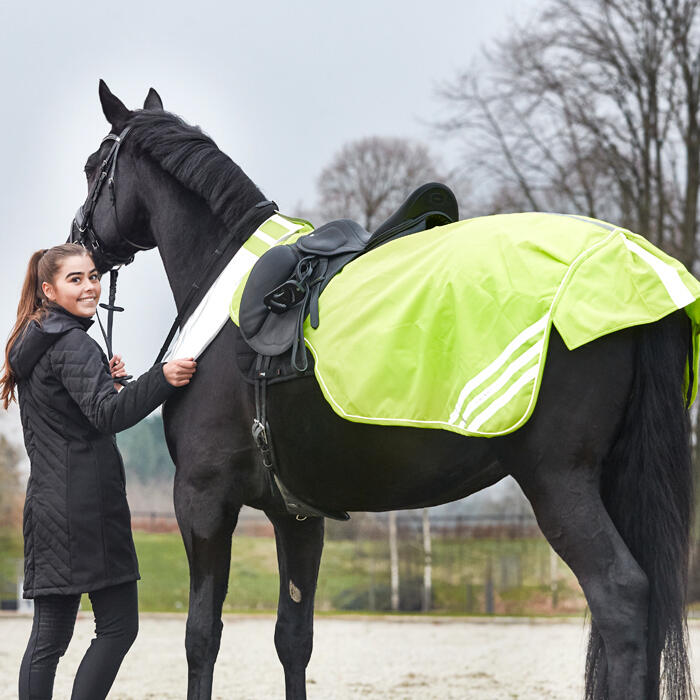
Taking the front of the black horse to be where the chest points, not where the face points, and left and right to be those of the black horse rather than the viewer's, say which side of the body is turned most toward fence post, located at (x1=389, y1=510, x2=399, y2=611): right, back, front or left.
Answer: right

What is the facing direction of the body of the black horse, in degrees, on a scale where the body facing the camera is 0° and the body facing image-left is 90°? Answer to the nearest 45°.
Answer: approximately 90°

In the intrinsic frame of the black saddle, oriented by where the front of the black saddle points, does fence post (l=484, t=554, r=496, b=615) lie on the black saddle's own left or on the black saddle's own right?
on the black saddle's own right

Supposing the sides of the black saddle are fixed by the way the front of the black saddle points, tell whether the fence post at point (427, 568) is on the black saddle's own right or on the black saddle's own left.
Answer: on the black saddle's own right

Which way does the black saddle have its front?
to the viewer's left

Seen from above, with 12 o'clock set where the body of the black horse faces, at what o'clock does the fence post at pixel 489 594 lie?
The fence post is roughly at 3 o'clock from the black horse.

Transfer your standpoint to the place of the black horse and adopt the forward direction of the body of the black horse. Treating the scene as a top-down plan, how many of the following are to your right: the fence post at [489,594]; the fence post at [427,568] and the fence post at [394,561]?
3

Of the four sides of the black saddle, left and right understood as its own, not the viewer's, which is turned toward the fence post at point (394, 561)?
right
